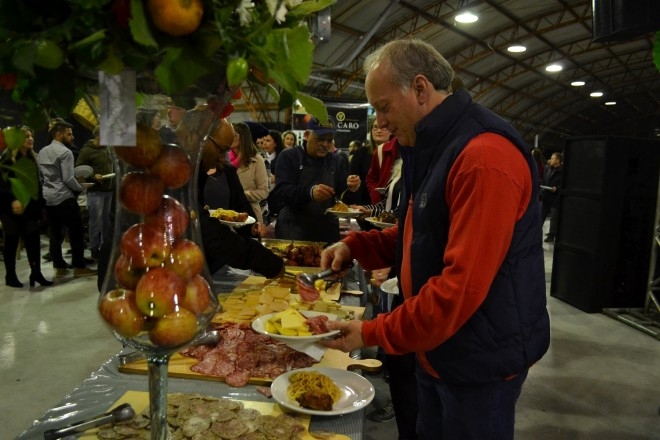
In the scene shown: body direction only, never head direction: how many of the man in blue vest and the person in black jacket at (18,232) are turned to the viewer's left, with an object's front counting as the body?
1

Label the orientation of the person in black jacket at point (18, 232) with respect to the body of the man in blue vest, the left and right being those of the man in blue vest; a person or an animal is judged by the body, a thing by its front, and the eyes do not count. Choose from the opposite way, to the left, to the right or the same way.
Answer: the opposite way

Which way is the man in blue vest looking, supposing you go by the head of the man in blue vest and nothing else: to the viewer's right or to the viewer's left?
to the viewer's left

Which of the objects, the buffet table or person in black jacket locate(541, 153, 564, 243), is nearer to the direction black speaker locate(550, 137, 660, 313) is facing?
the buffet table

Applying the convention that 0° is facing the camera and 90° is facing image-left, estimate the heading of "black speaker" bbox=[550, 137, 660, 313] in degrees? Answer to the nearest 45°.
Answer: approximately 45°

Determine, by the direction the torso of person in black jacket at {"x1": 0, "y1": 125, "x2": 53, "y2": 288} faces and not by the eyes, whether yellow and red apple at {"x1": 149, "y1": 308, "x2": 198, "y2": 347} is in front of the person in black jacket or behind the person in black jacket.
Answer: in front

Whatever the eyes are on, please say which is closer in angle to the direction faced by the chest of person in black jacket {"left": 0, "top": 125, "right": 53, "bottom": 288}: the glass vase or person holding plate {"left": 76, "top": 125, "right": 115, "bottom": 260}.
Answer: the glass vase

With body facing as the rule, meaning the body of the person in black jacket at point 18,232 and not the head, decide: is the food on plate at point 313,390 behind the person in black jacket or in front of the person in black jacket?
in front

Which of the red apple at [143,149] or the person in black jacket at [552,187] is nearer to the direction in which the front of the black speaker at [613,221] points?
the red apple

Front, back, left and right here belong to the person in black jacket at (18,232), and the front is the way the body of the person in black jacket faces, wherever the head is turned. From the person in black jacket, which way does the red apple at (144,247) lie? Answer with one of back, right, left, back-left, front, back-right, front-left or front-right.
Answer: front-right

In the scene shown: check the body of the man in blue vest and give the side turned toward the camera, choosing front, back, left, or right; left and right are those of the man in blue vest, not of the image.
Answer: left

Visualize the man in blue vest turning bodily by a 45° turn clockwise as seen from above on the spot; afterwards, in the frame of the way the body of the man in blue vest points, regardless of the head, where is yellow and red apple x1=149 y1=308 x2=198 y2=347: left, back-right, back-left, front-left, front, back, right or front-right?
left

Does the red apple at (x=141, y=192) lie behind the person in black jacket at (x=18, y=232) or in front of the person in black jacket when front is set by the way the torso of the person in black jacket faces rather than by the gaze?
in front
